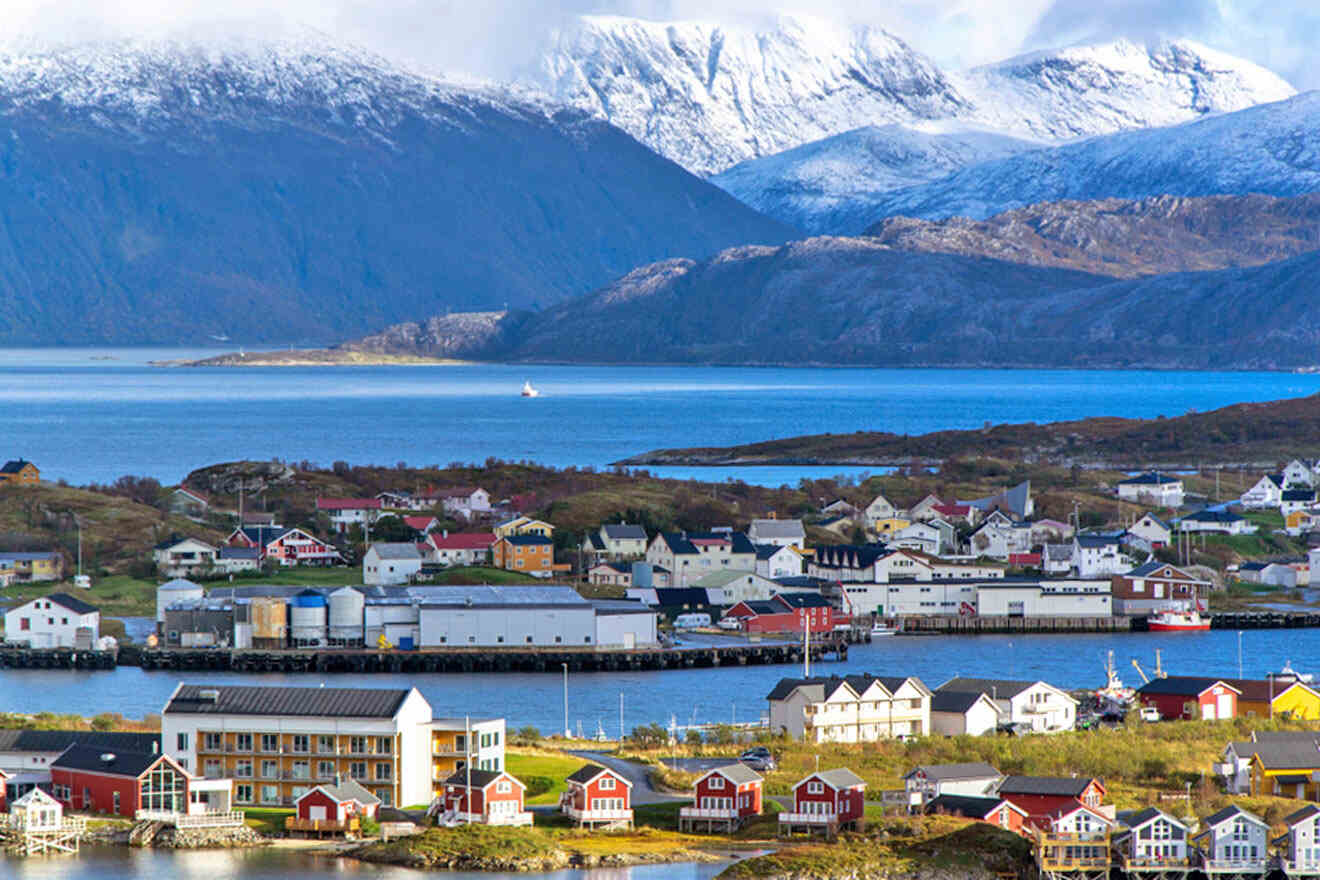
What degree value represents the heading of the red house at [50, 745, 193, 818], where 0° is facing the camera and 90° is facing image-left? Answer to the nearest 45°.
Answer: approximately 315°

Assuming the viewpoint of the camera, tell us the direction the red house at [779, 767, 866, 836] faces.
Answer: facing the viewer and to the left of the viewer

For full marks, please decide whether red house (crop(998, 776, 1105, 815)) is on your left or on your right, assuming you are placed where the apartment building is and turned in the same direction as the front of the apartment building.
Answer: on your left

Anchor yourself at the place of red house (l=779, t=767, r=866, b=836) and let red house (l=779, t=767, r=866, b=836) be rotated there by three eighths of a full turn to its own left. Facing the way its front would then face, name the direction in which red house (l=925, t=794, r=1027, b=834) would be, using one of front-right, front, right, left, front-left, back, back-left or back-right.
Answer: front

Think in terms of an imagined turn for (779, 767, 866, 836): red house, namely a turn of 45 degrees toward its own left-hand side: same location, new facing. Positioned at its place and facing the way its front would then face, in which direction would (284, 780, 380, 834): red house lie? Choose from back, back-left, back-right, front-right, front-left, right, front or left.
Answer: right

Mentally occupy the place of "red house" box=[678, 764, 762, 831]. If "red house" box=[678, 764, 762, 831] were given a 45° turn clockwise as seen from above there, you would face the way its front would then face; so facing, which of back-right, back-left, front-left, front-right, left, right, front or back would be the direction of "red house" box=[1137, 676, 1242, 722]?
back-right

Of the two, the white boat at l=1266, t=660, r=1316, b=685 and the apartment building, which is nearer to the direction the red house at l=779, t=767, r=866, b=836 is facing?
the apartment building

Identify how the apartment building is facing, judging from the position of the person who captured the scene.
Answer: facing the viewer

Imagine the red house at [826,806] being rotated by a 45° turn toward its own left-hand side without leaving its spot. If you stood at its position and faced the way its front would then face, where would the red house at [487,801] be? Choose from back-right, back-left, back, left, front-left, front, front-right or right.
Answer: right

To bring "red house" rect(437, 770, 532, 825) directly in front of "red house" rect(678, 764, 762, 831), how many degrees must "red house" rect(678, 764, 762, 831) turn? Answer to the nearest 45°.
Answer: approximately 45° to its right

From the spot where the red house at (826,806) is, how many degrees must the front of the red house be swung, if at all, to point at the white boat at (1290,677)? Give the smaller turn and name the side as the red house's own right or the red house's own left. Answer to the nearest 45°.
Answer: approximately 180°

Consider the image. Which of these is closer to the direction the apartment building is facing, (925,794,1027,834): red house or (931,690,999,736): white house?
the red house

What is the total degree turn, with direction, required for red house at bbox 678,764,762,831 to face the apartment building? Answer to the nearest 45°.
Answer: approximately 45° to its right
